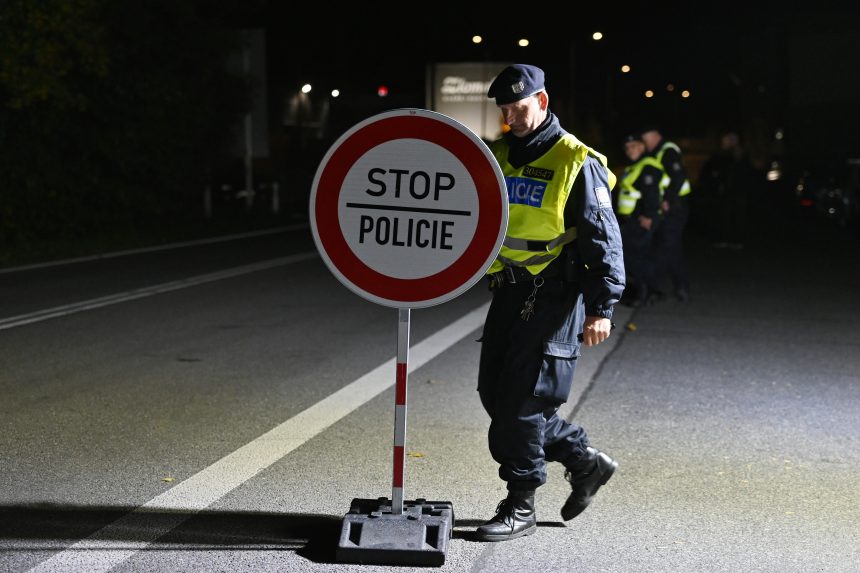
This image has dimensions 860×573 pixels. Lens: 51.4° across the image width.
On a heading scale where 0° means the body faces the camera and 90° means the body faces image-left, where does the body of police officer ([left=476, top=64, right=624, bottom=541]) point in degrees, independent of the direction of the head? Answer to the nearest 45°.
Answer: approximately 45°

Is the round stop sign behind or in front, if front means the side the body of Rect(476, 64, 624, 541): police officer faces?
in front

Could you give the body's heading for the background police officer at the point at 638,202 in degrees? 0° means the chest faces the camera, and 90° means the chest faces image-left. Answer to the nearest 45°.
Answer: approximately 45°

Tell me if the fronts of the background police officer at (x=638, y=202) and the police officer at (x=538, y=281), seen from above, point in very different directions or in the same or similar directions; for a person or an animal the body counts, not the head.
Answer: same or similar directions

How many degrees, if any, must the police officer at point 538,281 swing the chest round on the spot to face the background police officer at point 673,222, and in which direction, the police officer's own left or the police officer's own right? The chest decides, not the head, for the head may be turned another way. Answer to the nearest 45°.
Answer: approximately 135° to the police officer's own right

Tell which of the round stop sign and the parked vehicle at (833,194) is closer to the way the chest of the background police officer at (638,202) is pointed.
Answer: the round stop sign

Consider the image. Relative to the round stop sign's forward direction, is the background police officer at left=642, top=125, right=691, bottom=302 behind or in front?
behind

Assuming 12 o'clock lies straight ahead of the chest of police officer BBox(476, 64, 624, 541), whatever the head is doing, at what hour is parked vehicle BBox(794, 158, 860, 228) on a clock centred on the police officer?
The parked vehicle is roughly at 5 o'clock from the police officer.

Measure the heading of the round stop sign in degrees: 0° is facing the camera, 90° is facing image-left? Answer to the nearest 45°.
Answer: approximately 0°

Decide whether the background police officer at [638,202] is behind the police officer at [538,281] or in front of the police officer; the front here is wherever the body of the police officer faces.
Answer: behind

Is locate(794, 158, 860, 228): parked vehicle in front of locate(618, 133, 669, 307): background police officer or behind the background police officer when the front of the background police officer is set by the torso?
behind

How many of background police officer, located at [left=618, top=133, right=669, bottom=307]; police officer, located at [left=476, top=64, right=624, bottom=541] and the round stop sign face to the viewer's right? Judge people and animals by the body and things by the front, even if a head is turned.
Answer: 0

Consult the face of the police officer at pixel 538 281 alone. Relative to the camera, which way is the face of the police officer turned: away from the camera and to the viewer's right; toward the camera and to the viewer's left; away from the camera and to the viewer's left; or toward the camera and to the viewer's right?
toward the camera and to the viewer's left
